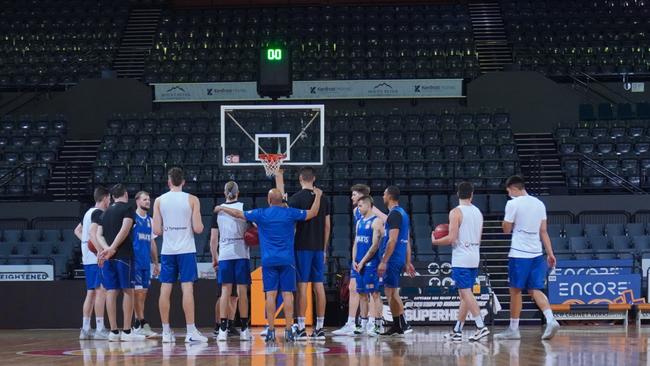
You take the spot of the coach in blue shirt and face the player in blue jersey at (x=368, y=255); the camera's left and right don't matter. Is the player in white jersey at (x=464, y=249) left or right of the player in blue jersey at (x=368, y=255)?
right

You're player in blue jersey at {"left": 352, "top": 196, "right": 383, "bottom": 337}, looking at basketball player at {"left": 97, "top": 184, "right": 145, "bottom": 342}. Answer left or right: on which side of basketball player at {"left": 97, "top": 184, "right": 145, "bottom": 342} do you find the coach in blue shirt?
left

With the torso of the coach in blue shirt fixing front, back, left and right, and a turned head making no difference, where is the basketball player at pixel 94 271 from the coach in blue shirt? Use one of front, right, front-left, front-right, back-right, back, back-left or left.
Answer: front-left

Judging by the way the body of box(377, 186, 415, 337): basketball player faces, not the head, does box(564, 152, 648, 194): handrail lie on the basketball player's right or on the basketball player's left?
on the basketball player's right

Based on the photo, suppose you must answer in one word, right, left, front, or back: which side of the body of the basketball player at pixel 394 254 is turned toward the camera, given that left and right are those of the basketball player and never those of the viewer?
left

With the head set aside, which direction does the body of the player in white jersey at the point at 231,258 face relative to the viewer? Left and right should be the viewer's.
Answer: facing away from the viewer

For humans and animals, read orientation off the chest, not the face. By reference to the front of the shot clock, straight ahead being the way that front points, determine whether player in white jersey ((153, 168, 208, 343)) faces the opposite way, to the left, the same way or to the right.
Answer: the opposite way

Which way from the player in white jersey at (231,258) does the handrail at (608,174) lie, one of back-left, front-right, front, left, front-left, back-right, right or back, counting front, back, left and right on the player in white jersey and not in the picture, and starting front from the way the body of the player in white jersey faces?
front-right

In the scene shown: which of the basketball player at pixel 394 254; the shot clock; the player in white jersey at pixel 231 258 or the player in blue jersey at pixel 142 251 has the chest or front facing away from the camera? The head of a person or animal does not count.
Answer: the player in white jersey

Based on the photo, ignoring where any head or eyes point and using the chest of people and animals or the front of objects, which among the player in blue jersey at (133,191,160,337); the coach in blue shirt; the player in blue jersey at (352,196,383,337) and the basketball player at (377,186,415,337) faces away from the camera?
the coach in blue shirt

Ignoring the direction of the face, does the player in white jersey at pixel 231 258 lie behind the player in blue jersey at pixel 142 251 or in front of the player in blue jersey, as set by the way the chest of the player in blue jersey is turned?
in front

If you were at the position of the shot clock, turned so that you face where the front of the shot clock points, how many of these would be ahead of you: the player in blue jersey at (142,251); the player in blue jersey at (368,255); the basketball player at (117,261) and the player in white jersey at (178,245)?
4

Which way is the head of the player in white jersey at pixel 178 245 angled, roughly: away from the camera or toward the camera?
away from the camera

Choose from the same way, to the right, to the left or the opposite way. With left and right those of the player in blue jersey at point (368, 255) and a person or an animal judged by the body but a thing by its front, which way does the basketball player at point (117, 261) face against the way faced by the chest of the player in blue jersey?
the opposite way

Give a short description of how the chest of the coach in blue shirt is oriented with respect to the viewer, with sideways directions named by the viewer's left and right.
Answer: facing away from the viewer

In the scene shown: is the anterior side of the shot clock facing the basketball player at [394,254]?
yes

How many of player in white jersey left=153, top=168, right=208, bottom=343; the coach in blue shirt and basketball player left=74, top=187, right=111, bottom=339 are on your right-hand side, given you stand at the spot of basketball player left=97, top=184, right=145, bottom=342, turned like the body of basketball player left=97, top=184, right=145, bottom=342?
2

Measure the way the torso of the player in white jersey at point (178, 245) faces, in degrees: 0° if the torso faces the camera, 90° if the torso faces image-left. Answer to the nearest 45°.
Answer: approximately 180°
